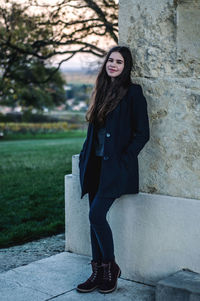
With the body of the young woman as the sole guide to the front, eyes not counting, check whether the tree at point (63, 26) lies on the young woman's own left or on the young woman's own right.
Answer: on the young woman's own right

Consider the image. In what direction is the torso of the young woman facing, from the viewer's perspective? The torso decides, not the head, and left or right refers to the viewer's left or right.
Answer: facing the viewer and to the left of the viewer

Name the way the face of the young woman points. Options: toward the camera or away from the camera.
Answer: toward the camera

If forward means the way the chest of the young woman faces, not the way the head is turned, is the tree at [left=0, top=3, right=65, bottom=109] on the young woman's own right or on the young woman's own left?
on the young woman's own right
